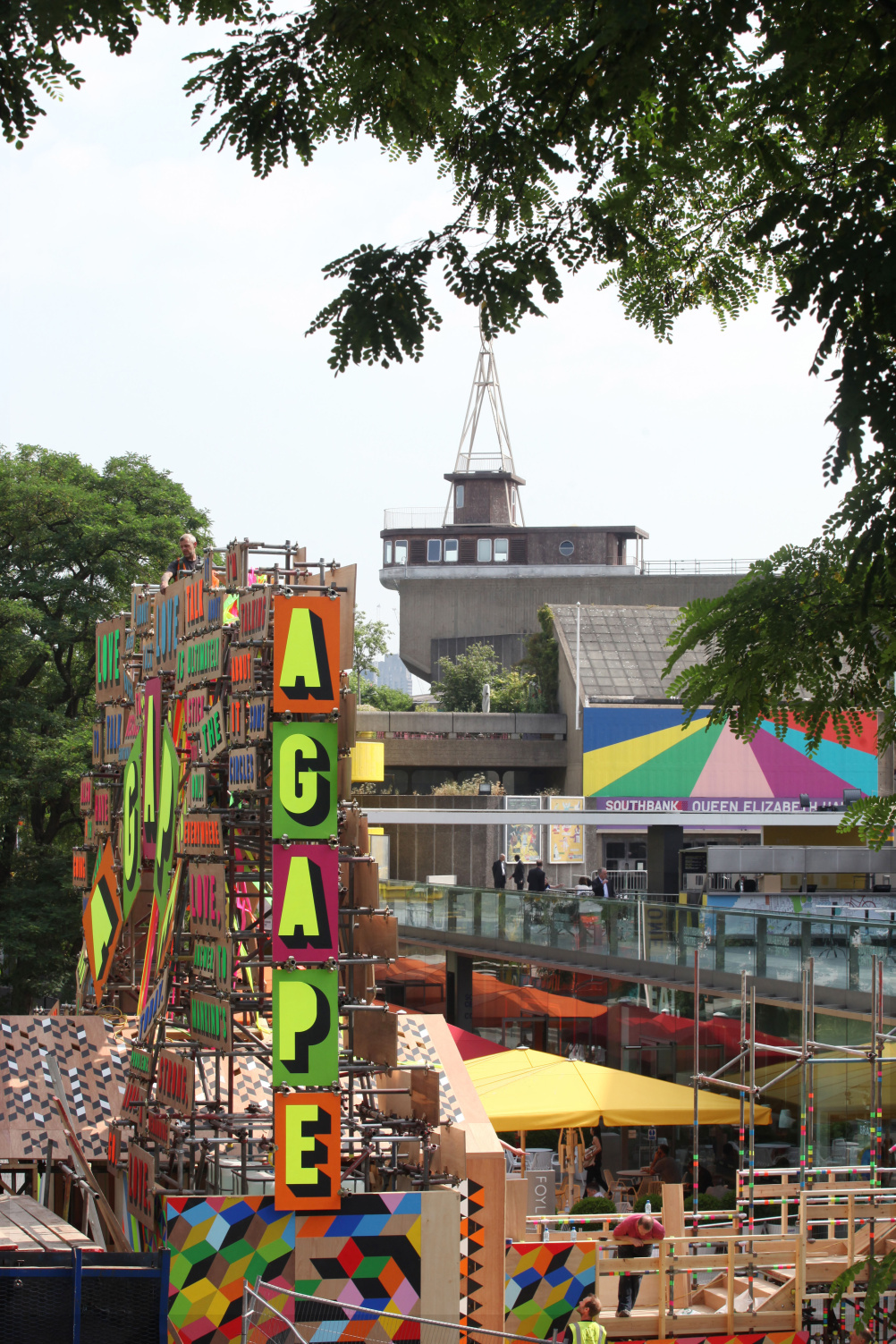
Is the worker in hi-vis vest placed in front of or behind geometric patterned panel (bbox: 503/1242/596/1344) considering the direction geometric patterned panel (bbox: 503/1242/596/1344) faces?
in front
